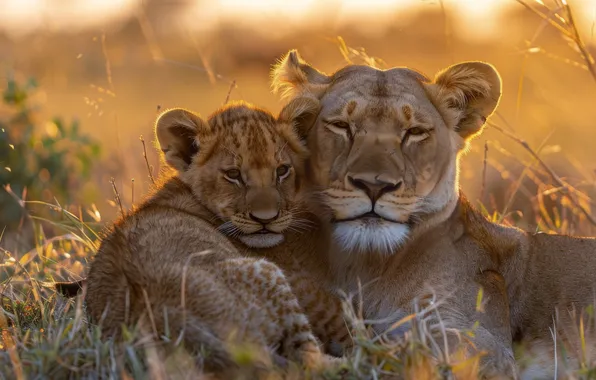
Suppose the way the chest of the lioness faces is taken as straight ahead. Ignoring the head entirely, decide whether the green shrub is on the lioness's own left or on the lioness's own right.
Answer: on the lioness's own right

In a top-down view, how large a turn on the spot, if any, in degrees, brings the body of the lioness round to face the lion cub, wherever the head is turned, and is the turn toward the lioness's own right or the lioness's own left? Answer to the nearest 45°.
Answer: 0° — it already faces it

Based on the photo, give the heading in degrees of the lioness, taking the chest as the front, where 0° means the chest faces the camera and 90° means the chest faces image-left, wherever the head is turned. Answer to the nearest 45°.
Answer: approximately 45°

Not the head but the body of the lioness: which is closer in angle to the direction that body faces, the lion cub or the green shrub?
the lion cub
